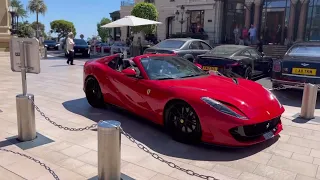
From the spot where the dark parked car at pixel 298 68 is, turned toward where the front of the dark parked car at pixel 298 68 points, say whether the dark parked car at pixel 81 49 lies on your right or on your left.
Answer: on your left

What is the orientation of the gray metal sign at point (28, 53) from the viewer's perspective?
away from the camera

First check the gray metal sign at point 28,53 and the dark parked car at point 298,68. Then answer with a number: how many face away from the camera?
2

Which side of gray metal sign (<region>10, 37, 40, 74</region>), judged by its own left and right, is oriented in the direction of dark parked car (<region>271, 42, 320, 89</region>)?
right

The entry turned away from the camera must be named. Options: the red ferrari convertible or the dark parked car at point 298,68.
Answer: the dark parked car

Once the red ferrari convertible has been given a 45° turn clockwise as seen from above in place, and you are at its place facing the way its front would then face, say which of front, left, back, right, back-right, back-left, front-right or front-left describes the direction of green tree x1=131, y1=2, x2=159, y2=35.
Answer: back

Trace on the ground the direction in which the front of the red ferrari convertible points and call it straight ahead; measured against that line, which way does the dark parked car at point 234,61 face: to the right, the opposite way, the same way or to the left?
to the left

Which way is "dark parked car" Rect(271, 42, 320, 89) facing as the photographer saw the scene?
facing away from the viewer

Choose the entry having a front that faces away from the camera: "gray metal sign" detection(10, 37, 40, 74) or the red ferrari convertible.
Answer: the gray metal sign

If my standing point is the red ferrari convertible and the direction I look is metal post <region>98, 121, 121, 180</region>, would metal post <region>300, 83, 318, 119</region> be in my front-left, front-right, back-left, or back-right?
back-left

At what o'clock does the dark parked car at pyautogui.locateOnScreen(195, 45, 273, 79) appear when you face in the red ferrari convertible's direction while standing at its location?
The dark parked car is roughly at 8 o'clock from the red ferrari convertible.

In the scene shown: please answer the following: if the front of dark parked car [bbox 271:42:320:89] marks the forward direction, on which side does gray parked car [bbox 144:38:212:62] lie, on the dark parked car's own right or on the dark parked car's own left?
on the dark parked car's own left
